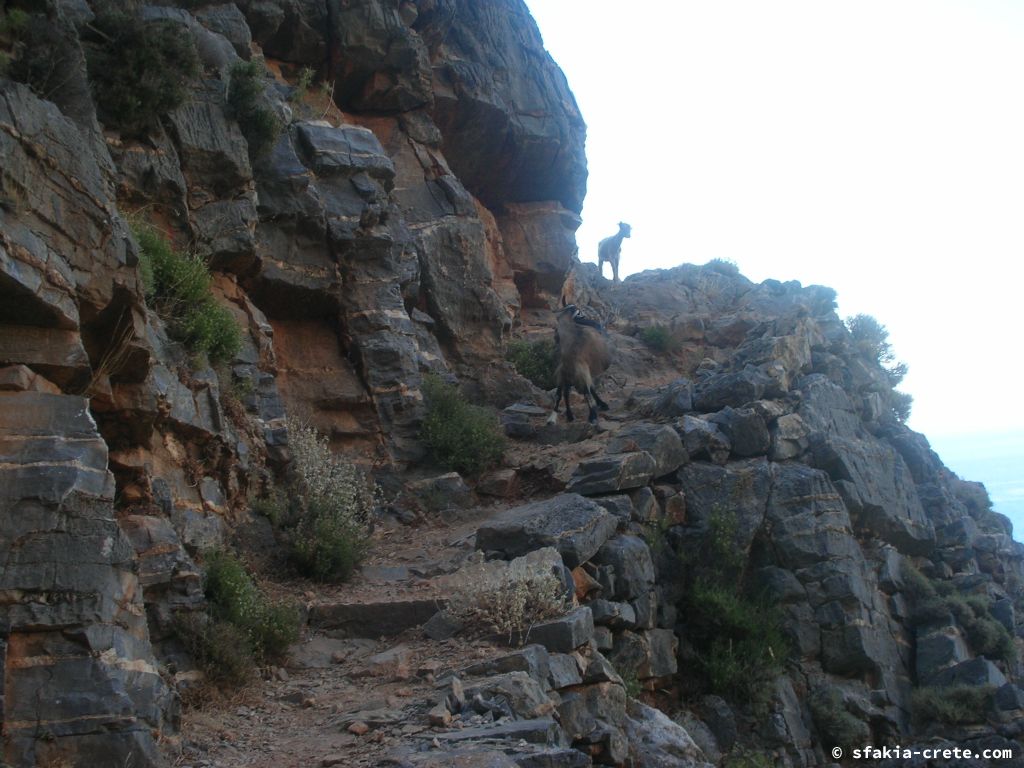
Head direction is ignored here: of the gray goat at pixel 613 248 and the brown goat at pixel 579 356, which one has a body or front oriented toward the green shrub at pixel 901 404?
the gray goat at pixel 613 248

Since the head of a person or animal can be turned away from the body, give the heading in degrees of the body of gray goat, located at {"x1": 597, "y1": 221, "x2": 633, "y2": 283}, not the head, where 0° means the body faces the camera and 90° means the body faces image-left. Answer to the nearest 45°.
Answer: approximately 315°

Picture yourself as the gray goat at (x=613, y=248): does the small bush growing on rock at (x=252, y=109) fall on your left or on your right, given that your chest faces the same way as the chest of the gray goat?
on your right

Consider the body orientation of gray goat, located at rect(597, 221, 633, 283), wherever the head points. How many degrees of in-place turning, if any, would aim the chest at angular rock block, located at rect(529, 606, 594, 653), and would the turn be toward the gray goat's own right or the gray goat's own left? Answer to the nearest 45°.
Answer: approximately 45° to the gray goat's own right

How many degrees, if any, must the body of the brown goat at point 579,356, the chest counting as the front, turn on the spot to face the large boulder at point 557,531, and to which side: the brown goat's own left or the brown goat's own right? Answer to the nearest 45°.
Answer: approximately 45° to the brown goat's own left

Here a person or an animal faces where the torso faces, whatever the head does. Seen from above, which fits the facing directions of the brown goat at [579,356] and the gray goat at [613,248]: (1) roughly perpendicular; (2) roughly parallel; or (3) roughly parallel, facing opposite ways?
roughly perpendicular

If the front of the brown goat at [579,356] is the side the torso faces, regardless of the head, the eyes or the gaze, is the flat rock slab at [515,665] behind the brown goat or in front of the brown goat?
in front
